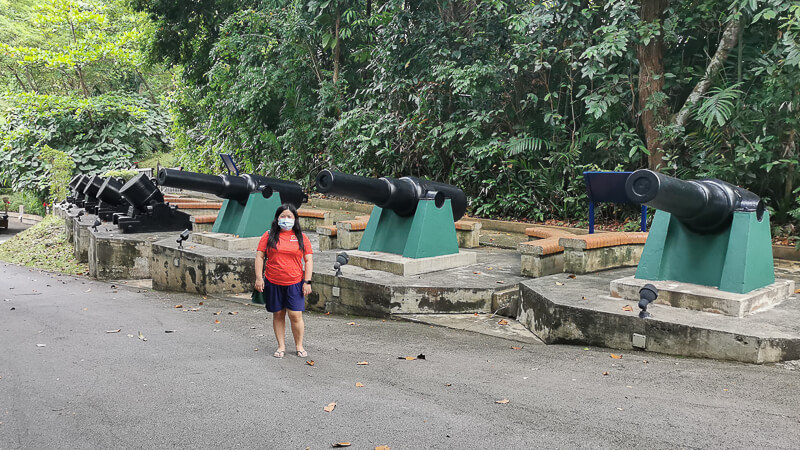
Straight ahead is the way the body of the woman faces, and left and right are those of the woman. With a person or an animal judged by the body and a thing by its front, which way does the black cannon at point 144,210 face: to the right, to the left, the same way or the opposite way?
to the right

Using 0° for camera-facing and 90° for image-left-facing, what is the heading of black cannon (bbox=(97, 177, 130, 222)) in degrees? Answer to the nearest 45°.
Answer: approximately 90°

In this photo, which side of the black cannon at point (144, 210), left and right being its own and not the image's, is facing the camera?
left

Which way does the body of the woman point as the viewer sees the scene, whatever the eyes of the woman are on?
toward the camera

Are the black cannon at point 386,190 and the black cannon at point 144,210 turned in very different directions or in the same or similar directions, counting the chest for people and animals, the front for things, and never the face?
same or similar directions

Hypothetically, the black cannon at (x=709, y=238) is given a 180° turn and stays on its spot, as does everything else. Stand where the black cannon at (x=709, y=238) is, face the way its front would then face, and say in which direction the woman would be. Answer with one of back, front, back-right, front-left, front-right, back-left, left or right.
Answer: back

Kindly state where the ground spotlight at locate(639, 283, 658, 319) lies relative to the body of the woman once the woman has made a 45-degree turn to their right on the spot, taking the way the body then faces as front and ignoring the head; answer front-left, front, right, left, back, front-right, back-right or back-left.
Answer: back-left

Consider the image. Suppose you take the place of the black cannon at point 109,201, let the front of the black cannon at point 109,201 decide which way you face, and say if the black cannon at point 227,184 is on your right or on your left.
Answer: on your left

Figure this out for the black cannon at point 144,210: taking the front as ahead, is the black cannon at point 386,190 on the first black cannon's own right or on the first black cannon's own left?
on the first black cannon's own left

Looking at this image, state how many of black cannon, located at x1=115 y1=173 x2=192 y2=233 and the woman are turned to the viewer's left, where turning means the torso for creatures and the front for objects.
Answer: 1

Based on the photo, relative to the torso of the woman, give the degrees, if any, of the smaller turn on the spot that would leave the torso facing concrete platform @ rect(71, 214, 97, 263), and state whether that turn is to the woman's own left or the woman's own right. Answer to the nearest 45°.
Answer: approximately 135° to the woman's own right

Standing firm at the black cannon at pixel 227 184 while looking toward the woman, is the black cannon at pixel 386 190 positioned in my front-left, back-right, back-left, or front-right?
front-left

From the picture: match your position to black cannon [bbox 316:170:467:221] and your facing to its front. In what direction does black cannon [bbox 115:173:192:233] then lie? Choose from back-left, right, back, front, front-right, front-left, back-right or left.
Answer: right

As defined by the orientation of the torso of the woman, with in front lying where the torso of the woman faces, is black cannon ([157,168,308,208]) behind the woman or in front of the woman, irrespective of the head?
behind

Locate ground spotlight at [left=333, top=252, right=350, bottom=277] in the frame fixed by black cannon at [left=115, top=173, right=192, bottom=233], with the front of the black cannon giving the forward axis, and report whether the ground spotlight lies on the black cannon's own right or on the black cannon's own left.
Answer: on the black cannon's own left
